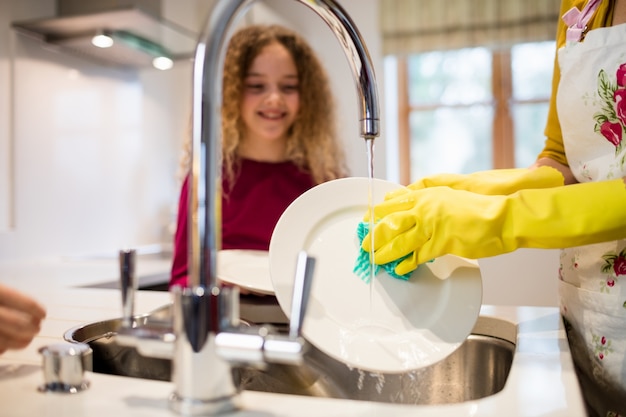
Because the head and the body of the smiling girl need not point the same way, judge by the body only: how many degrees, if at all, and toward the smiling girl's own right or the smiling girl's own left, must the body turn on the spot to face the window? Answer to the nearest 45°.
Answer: approximately 135° to the smiling girl's own left

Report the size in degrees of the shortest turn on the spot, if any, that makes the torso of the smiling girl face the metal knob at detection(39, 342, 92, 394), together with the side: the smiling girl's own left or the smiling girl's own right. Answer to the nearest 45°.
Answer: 0° — they already face it

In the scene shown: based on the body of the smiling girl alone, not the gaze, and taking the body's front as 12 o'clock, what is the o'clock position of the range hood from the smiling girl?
The range hood is roughly at 4 o'clock from the smiling girl.

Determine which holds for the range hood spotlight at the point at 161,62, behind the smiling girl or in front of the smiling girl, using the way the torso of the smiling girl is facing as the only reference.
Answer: behind

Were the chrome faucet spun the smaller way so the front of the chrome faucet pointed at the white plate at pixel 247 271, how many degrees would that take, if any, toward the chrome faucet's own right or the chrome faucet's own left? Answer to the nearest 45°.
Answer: approximately 45° to the chrome faucet's own left

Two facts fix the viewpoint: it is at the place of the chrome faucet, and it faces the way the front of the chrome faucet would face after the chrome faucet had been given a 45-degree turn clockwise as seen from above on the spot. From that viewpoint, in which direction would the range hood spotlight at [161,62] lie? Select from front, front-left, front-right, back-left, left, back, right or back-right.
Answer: left

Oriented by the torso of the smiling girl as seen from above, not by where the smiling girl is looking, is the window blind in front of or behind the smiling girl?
behind

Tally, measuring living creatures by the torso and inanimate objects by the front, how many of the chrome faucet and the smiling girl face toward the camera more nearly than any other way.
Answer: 1

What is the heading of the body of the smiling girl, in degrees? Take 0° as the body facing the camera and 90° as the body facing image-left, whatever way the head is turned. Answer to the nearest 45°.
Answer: approximately 0°

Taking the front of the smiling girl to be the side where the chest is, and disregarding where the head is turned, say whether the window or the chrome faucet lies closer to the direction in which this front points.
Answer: the chrome faucet

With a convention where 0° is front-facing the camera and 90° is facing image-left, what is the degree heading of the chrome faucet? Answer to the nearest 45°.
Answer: approximately 225°

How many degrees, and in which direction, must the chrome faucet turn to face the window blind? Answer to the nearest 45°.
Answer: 0° — it already faces it
